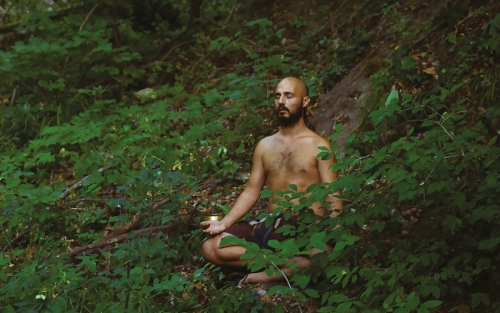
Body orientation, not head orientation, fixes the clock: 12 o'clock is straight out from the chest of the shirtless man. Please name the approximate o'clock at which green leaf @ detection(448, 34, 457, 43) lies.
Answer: The green leaf is roughly at 6 o'clock from the shirtless man.

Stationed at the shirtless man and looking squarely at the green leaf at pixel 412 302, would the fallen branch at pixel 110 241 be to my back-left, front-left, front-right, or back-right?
back-right

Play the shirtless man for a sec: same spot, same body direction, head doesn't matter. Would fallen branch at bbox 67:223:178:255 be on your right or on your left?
on your right

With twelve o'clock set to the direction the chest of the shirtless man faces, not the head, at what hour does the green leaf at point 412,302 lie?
The green leaf is roughly at 10 o'clock from the shirtless man.

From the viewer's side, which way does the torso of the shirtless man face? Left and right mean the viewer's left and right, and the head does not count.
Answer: facing the viewer and to the left of the viewer

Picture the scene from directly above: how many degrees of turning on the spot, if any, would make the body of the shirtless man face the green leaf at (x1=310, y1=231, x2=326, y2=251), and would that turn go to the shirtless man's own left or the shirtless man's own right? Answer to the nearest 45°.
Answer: approximately 45° to the shirtless man's own left

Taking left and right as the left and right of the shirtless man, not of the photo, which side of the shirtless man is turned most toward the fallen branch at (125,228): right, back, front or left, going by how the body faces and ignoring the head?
right
